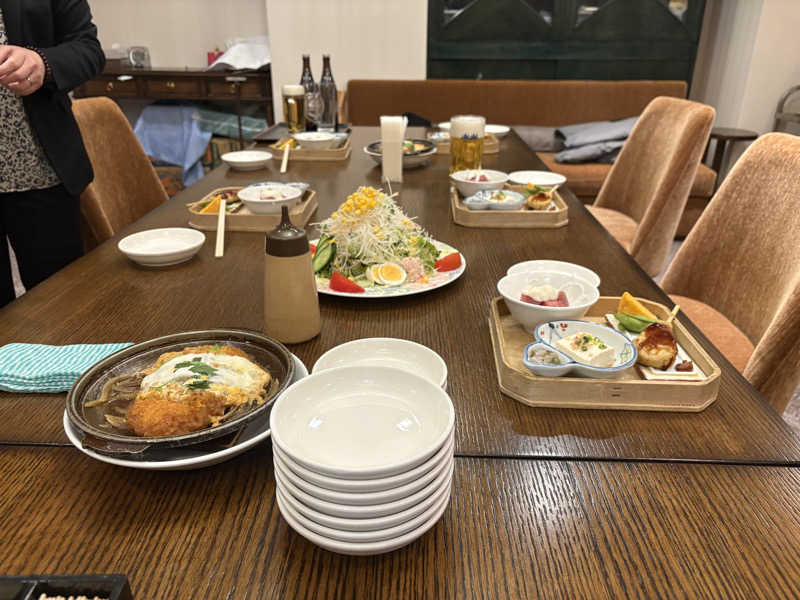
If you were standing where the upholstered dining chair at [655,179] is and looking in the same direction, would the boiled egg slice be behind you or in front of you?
in front

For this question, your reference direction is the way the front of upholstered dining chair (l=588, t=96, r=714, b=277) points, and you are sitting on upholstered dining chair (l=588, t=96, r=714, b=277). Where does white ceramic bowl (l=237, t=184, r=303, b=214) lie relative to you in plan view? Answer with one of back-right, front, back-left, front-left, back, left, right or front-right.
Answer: front

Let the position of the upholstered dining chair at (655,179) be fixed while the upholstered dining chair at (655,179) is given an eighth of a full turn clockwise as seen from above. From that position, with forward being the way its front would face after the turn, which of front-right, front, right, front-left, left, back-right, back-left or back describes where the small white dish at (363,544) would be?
left

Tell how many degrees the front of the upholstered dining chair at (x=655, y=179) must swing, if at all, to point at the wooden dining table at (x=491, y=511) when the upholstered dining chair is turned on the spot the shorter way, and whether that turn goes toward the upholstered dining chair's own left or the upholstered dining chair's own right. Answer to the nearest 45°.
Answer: approximately 45° to the upholstered dining chair's own left

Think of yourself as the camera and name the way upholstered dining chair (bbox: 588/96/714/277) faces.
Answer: facing the viewer and to the left of the viewer

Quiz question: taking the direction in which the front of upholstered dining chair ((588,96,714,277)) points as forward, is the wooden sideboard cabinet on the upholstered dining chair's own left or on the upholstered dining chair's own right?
on the upholstered dining chair's own right

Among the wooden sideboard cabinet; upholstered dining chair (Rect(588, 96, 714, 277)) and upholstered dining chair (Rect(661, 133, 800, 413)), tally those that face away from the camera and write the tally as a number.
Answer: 0

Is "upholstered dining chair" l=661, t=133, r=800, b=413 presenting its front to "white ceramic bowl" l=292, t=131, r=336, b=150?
no

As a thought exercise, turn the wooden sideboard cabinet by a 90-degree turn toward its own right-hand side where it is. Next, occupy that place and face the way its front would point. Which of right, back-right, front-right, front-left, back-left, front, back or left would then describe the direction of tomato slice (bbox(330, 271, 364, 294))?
left

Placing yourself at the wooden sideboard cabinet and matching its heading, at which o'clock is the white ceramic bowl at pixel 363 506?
The white ceramic bowl is roughly at 12 o'clock from the wooden sideboard cabinet.

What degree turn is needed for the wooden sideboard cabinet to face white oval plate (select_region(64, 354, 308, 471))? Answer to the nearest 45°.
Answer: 0° — it already faces it

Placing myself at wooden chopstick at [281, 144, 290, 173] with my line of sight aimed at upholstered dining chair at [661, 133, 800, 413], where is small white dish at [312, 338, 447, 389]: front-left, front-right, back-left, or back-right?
front-right

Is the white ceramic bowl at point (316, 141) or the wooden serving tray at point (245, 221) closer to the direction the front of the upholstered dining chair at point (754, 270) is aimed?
the wooden serving tray

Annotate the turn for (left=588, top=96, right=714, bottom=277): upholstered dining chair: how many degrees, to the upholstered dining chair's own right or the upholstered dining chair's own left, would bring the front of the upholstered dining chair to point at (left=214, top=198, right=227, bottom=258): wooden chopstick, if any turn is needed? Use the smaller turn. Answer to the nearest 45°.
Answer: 0° — it already faces it

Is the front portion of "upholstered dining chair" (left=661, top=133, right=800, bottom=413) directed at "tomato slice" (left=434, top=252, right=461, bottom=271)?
yes

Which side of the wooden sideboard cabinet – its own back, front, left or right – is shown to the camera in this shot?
front

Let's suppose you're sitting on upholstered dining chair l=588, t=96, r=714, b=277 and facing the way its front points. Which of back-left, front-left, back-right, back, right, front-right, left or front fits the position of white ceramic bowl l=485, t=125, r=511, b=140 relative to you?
right

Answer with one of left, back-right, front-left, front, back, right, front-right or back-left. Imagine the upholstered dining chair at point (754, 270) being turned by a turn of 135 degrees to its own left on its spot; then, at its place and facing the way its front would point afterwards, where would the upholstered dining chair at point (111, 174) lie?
back

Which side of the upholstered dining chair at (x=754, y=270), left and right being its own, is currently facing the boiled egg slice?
front

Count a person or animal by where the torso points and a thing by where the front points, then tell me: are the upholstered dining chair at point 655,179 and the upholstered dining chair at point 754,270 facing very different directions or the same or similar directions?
same or similar directions
